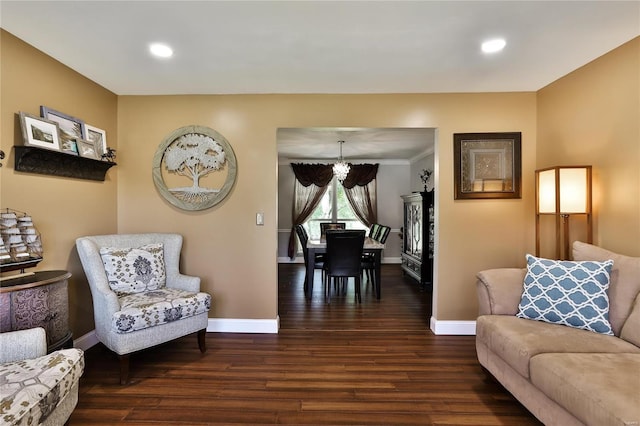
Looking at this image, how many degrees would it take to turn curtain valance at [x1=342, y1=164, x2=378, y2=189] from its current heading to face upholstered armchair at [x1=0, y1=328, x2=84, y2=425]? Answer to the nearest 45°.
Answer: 0° — it already faces it

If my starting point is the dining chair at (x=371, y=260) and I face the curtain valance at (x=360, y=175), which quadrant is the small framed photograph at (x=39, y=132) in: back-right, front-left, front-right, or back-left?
back-left

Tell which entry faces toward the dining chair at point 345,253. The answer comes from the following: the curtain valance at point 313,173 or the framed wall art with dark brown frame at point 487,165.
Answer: the curtain valance

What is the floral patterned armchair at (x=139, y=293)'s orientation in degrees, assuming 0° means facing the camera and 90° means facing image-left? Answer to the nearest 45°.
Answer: approximately 315°

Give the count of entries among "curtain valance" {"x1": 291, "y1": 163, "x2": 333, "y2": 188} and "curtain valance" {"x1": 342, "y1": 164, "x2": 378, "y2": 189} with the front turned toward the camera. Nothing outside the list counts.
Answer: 2

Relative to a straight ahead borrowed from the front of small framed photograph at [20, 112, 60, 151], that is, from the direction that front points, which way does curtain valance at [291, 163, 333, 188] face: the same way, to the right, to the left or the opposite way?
to the right

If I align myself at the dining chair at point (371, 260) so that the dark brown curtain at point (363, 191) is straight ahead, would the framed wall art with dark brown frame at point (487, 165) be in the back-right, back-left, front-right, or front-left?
back-right

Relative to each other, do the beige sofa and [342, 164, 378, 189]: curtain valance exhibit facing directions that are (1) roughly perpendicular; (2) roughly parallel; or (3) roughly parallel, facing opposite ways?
roughly perpendicular

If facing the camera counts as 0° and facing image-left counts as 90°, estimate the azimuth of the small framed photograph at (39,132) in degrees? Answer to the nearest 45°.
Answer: approximately 315°
